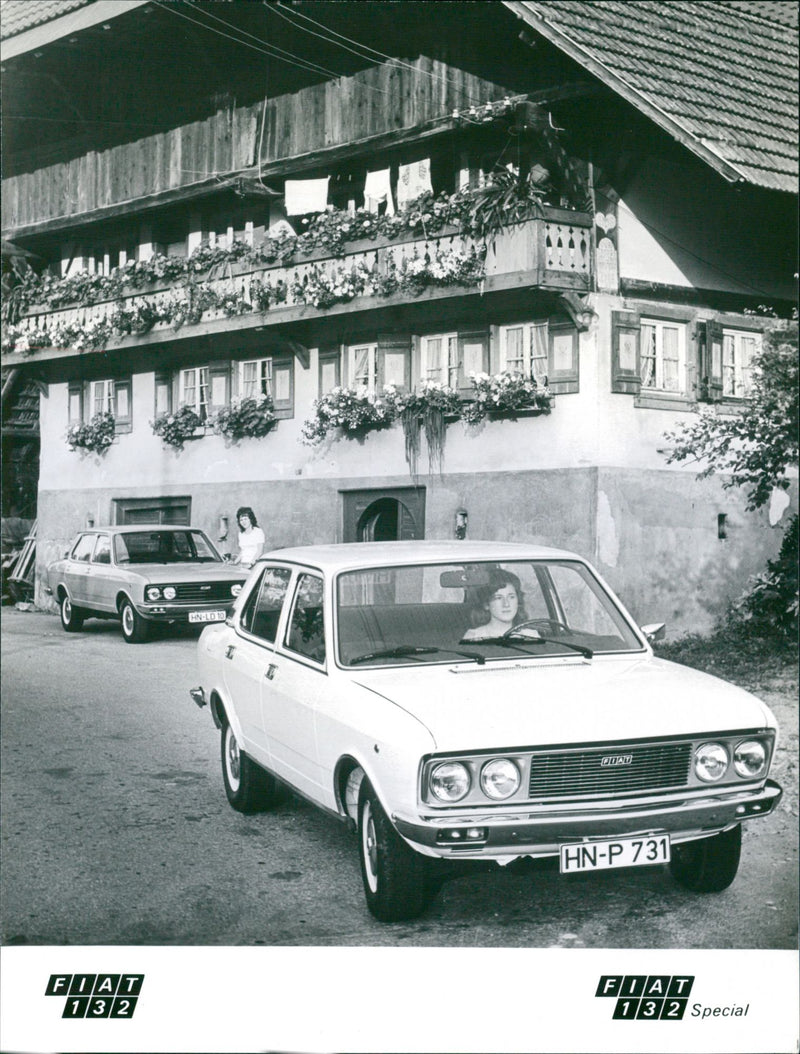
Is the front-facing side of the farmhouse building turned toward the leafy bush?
no

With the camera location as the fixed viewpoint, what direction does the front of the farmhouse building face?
facing the viewer and to the left of the viewer

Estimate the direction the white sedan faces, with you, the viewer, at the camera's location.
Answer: facing the viewer and to the right of the viewer

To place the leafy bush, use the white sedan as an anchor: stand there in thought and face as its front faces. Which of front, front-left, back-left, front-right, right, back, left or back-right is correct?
left

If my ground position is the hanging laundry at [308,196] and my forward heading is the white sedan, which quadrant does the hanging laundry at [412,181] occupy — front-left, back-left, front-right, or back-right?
front-left

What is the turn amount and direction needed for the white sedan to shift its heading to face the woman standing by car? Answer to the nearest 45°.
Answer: approximately 180°

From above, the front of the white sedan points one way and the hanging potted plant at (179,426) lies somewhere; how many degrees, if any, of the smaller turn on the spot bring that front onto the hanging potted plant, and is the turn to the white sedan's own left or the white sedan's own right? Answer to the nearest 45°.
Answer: approximately 180°

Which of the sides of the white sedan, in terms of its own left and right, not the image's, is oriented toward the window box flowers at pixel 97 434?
back

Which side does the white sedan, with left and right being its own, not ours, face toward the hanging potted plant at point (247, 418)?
back

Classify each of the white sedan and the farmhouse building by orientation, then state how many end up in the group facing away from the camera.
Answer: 0
